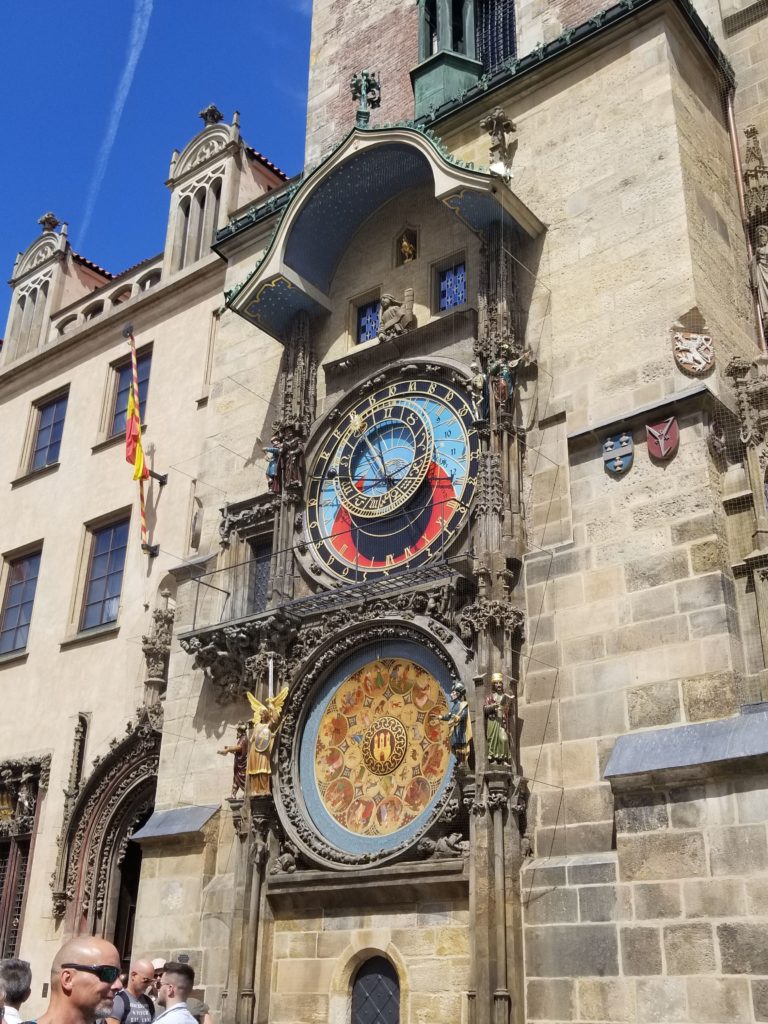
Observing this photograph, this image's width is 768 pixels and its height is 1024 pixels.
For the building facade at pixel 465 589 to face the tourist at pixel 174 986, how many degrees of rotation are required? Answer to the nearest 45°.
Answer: approximately 45° to its left

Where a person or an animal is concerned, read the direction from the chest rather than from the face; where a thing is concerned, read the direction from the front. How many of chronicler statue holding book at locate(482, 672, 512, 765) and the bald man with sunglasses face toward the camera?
1

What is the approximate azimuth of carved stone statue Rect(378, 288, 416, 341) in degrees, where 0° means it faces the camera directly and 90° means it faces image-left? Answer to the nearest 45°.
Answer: approximately 45°

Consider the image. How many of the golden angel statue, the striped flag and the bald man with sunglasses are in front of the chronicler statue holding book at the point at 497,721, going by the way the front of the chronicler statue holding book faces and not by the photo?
1

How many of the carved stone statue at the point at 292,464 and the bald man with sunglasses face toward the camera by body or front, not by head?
1

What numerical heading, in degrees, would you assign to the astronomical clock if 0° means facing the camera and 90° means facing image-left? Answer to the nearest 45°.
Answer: approximately 45°

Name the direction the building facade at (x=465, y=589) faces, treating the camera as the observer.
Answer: facing the viewer and to the left of the viewer

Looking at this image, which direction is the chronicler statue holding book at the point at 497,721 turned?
toward the camera

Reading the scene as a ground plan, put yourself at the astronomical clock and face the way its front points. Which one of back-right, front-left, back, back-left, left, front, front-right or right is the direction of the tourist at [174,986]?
front-left

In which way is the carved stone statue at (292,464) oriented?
toward the camera

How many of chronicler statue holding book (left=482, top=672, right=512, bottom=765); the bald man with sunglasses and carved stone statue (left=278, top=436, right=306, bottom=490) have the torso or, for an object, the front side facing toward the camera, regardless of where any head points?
2

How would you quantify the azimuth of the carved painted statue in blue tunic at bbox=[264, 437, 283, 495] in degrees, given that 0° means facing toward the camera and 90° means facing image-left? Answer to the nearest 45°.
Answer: approximately 45°
